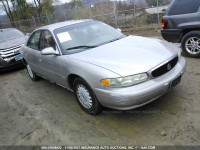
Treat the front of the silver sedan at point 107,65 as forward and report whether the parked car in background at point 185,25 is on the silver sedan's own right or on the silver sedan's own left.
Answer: on the silver sedan's own left

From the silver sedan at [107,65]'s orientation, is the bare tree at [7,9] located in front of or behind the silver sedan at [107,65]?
behind

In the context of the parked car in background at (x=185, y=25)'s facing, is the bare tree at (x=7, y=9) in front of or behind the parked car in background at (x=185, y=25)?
behind

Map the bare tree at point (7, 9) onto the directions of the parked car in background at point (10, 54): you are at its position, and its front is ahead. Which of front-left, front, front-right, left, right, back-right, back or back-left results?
back-left

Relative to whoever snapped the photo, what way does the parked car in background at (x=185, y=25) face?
facing to the right of the viewer

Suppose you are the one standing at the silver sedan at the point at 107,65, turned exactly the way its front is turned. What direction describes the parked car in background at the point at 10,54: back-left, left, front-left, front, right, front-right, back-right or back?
back
